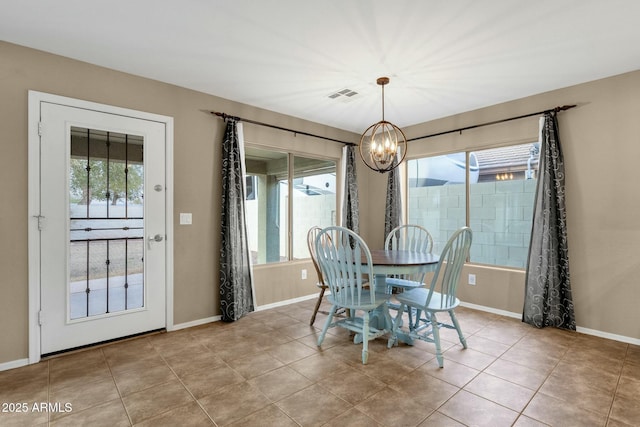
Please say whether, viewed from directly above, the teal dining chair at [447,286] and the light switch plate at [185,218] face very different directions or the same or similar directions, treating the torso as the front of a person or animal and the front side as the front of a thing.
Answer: very different directions

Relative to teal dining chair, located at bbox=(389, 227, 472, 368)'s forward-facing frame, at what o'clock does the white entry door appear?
The white entry door is roughly at 10 o'clock from the teal dining chair.

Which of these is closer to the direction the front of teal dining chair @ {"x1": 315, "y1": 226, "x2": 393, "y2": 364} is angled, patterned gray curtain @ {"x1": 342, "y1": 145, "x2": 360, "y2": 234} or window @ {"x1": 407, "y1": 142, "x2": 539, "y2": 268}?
the window

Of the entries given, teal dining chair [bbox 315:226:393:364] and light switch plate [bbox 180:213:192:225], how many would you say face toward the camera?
1

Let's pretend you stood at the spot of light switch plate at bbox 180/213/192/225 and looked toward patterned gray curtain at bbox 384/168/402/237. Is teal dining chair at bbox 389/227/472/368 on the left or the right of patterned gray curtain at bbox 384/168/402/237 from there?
right

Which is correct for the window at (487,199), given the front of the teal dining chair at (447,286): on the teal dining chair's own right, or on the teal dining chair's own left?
on the teal dining chair's own right

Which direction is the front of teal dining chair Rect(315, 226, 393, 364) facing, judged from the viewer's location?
facing away from the viewer and to the right of the viewer

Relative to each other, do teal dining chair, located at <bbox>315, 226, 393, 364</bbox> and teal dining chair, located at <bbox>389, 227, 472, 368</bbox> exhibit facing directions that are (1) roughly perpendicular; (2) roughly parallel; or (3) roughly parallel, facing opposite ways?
roughly perpendicular

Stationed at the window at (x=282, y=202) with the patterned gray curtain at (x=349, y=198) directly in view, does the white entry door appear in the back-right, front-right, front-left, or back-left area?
back-right

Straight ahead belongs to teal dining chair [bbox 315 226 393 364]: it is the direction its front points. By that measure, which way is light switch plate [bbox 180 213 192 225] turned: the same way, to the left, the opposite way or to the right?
to the right

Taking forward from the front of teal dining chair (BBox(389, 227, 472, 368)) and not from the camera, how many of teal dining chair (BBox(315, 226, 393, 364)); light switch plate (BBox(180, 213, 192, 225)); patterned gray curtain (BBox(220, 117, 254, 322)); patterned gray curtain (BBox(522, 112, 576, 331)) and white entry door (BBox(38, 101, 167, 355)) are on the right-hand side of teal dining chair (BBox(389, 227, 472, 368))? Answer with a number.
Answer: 1

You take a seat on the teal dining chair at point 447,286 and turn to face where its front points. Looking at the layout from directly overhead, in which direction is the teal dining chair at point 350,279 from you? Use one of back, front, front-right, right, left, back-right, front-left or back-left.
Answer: front-left

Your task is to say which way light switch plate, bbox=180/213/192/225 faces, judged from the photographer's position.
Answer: facing the viewer

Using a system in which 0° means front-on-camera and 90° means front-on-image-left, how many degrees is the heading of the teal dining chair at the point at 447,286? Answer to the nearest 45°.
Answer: approximately 135°

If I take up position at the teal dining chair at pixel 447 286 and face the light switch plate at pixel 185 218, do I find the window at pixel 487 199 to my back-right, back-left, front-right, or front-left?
back-right
